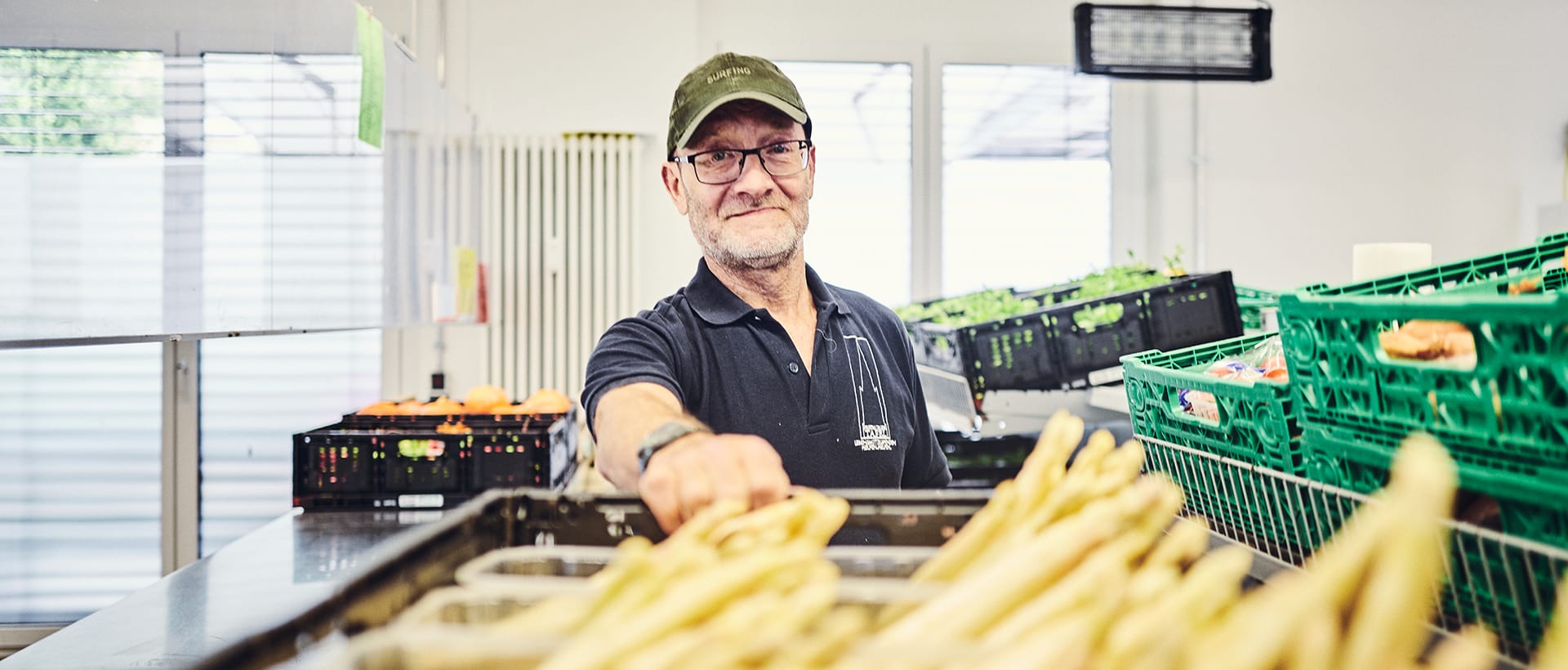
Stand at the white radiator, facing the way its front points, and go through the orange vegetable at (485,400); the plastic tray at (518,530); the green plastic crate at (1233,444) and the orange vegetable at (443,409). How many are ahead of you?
4

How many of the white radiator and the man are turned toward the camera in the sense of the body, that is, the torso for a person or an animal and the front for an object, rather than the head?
2

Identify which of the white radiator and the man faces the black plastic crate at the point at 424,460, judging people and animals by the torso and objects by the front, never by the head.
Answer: the white radiator

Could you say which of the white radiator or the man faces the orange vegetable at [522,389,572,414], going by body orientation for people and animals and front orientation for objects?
the white radiator

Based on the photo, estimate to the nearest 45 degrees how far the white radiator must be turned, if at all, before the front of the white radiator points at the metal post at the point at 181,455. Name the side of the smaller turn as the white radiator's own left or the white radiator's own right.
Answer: approximately 45° to the white radiator's own right

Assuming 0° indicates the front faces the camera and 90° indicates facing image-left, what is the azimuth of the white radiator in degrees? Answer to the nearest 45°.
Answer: approximately 0°

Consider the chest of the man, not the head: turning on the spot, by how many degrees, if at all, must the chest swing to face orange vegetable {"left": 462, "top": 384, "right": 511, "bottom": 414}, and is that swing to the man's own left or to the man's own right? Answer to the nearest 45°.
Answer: approximately 135° to the man's own right

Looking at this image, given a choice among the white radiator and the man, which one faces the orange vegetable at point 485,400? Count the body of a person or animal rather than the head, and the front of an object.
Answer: the white radiator

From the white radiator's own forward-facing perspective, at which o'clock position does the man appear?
The man is roughly at 12 o'clock from the white radiator.
